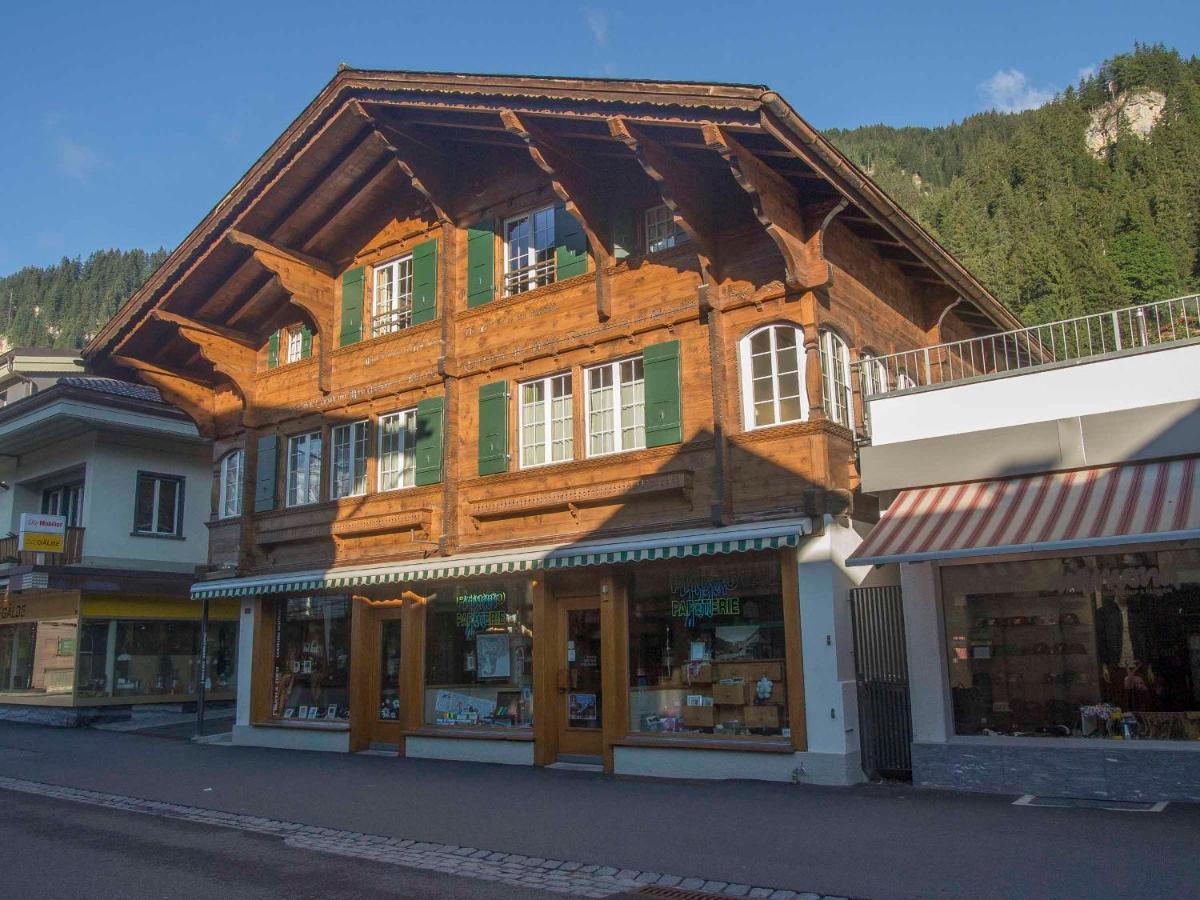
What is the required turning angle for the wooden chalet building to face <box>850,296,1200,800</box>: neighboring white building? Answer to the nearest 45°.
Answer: approximately 90° to its left

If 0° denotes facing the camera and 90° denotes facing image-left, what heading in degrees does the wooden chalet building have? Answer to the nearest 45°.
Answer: approximately 45°

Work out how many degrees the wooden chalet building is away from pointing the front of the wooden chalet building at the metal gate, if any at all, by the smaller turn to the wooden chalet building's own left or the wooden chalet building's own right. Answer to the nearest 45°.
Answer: approximately 90° to the wooden chalet building's own left

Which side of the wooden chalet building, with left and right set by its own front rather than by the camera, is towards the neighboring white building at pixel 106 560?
right
